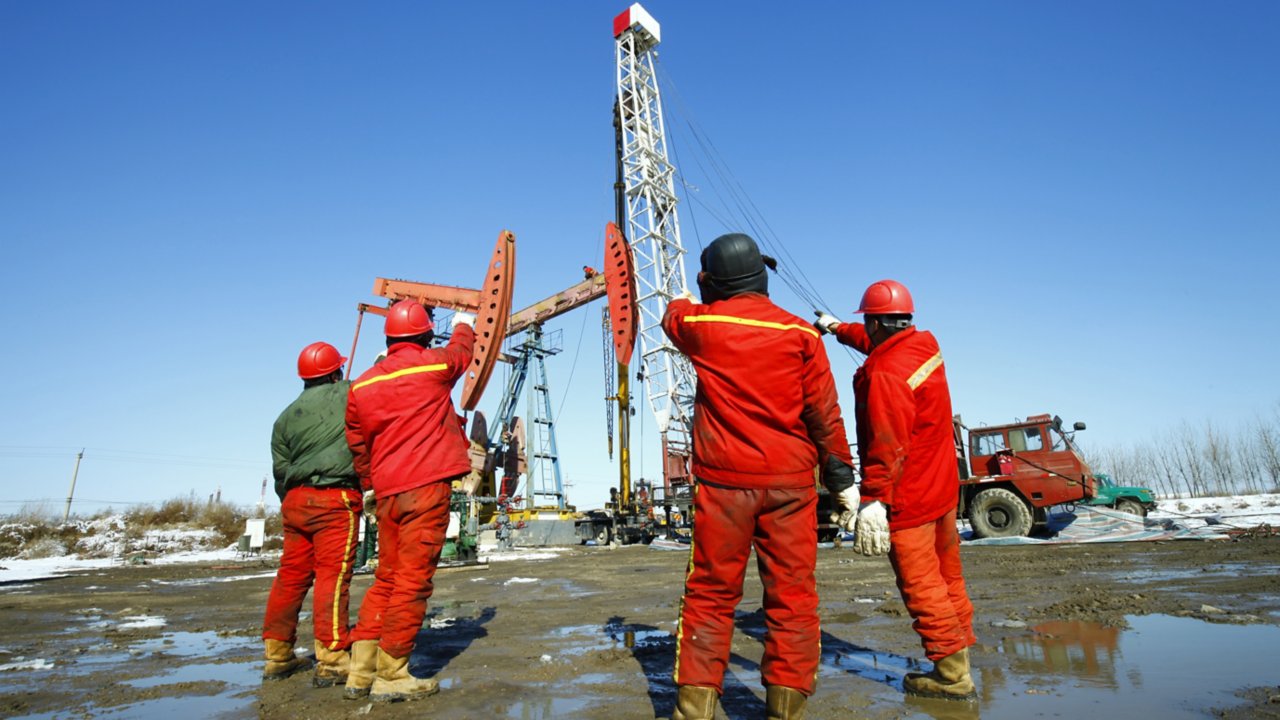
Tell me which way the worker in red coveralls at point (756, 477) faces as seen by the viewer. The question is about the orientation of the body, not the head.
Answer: away from the camera

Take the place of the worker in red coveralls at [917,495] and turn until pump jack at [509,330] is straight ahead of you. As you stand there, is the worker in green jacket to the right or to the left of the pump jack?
left

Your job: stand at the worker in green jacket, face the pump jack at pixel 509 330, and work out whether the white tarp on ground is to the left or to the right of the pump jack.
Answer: right

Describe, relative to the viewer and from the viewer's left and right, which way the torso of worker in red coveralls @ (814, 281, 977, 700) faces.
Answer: facing away from the viewer and to the left of the viewer

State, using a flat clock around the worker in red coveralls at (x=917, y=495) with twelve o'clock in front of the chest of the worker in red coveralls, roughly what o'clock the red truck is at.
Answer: The red truck is roughly at 2 o'clock from the worker in red coveralls.

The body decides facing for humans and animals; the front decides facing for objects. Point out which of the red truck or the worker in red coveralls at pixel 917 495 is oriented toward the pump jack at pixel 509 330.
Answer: the worker in red coveralls

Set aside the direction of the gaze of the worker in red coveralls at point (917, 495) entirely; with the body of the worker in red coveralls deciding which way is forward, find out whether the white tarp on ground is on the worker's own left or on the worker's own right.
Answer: on the worker's own right

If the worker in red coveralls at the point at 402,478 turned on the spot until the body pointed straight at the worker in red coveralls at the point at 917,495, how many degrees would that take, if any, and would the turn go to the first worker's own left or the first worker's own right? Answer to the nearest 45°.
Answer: approximately 90° to the first worker's own right

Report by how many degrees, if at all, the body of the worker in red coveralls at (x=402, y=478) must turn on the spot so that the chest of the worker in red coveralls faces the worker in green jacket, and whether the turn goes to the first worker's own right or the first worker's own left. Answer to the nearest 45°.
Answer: approximately 90° to the first worker's own left

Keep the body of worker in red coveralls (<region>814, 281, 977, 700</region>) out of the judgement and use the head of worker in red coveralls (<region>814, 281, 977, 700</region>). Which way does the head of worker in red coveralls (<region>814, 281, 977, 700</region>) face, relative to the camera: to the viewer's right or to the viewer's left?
to the viewer's left

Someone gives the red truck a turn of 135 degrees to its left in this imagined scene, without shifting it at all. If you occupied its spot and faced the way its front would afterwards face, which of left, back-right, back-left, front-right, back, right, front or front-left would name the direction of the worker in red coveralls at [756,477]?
back-left

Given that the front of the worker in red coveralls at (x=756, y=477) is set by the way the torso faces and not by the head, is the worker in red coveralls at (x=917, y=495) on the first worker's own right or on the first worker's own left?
on the first worker's own right

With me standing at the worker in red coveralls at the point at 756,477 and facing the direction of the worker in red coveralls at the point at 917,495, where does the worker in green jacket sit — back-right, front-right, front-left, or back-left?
back-left
